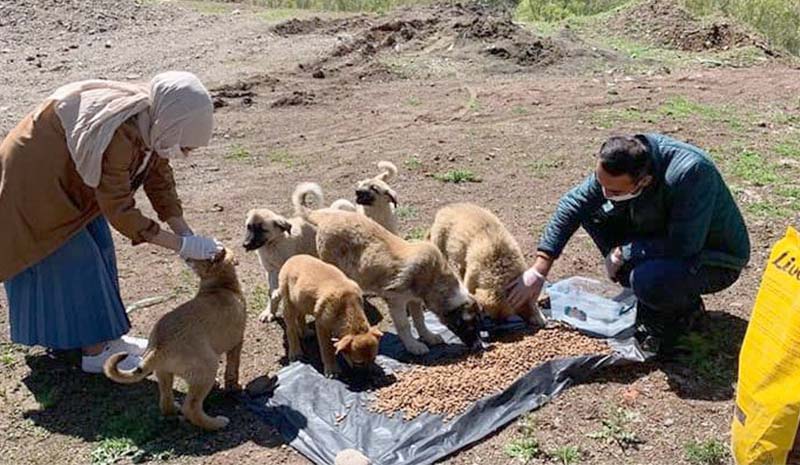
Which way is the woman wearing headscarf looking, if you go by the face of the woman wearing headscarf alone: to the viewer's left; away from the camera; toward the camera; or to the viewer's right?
to the viewer's right

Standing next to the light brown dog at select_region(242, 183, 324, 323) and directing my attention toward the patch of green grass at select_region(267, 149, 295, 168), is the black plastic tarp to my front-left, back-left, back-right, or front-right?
back-right

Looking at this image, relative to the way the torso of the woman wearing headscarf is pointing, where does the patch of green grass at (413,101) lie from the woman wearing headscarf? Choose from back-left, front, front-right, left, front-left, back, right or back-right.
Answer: front-left

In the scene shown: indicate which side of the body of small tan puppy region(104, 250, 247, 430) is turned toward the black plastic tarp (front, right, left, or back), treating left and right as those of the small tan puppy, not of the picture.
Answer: right

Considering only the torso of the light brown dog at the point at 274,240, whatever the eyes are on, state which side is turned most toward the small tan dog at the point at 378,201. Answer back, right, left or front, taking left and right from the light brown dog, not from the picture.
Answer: back

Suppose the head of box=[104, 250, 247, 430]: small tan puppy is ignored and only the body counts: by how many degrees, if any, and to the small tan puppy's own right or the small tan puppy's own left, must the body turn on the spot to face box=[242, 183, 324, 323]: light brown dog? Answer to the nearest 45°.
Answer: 0° — it already faces it

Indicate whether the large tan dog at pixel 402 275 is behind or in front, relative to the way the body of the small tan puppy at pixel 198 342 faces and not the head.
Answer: in front

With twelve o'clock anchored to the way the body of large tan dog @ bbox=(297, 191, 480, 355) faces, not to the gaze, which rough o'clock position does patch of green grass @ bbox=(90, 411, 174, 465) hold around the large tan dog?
The patch of green grass is roughly at 3 o'clock from the large tan dog.

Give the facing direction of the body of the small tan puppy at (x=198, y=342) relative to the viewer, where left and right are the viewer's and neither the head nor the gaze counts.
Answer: facing away from the viewer and to the right of the viewer

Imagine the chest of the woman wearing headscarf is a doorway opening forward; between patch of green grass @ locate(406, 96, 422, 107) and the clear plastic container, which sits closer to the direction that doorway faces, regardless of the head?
the clear plastic container

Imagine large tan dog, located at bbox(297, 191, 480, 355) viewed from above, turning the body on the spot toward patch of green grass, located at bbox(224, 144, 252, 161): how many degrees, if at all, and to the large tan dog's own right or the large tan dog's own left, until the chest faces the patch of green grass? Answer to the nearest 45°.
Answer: approximately 135° to the large tan dog's own left

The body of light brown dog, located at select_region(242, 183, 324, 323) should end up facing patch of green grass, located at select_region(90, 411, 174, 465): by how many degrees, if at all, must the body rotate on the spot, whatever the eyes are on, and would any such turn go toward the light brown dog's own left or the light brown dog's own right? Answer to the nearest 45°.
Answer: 0° — it already faces it

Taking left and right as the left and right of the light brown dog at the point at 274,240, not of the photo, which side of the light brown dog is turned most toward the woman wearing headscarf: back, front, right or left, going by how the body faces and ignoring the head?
front

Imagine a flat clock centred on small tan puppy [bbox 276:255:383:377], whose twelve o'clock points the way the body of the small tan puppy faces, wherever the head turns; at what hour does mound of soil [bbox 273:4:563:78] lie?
The mound of soil is roughly at 8 o'clock from the small tan puppy.

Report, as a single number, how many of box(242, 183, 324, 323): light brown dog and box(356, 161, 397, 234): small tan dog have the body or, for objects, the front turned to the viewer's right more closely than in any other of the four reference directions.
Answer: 0

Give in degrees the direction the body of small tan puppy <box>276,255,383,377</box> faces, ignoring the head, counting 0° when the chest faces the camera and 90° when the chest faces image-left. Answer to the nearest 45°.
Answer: approximately 315°

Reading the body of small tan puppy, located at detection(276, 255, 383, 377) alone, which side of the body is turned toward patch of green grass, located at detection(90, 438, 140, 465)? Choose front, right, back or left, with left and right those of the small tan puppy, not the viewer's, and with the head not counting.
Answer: right

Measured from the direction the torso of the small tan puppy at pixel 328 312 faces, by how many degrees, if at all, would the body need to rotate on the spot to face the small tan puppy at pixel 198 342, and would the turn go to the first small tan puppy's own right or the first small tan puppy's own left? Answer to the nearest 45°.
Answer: approximately 90° to the first small tan puppy's own right

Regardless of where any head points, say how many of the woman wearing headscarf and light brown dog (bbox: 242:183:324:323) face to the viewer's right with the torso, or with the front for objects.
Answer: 1
